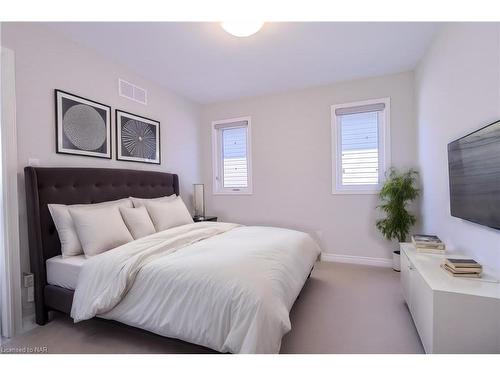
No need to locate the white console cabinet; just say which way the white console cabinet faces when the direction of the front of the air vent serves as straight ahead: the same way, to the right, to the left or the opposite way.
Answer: the opposite way

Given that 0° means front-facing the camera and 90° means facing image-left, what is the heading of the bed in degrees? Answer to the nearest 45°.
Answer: approximately 315°

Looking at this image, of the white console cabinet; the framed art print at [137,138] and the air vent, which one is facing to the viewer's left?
the white console cabinet

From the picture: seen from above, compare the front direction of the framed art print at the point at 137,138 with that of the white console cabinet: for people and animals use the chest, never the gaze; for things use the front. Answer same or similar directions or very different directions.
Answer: very different directions

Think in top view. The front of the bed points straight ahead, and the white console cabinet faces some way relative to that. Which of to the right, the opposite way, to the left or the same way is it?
the opposite way

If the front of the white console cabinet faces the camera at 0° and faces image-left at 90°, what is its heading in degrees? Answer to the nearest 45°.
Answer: approximately 90°
